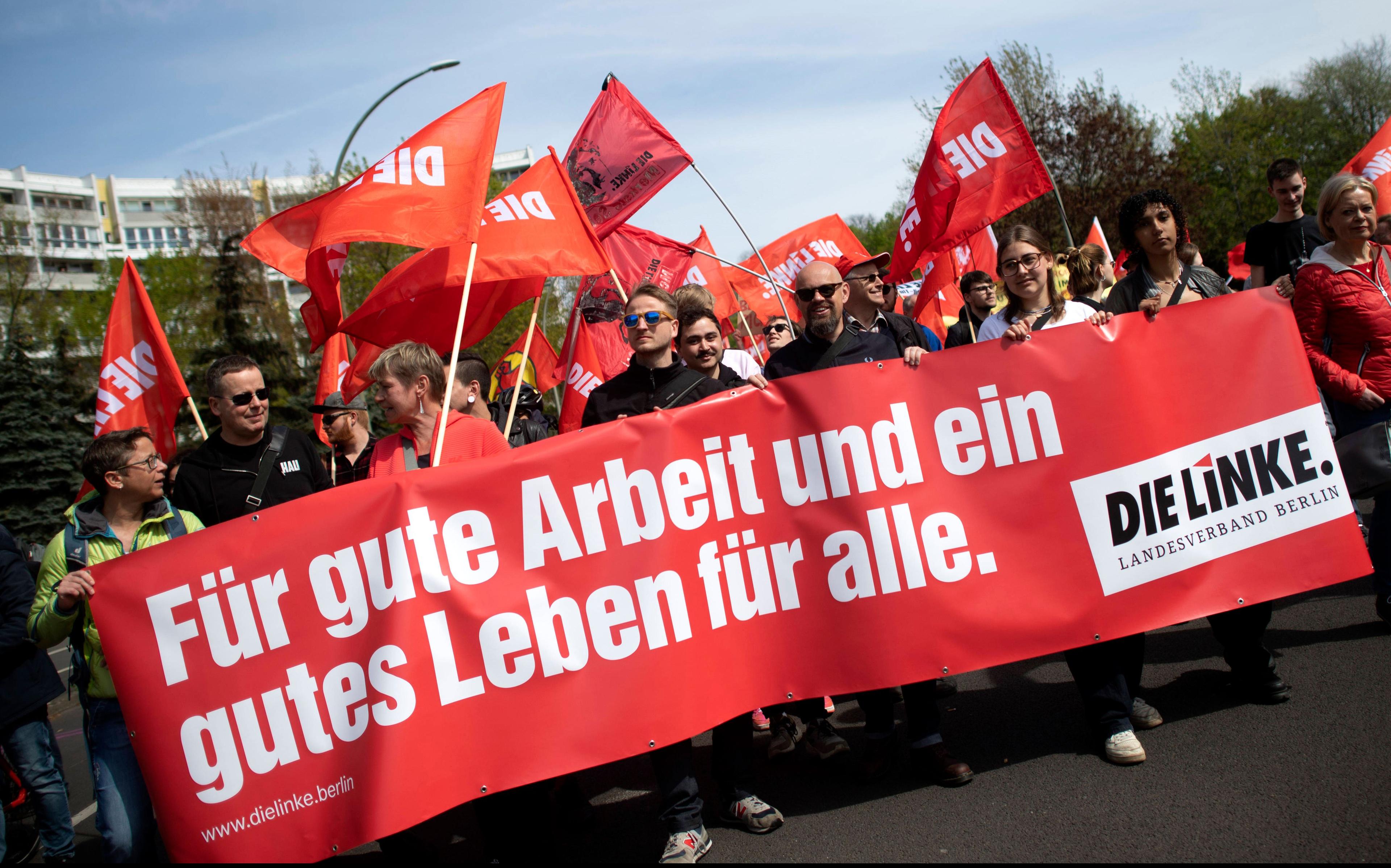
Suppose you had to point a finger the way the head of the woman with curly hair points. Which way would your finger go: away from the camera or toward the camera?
toward the camera

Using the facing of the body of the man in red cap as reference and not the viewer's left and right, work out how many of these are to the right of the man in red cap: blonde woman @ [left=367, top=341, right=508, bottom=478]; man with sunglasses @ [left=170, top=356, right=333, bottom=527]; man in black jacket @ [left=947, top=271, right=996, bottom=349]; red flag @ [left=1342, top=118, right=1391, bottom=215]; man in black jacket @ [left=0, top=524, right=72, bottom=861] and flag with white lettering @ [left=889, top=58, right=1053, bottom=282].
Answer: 3

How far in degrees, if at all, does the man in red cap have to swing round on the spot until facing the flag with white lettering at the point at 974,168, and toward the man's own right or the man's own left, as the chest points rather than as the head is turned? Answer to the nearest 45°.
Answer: approximately 90° to the man's own left

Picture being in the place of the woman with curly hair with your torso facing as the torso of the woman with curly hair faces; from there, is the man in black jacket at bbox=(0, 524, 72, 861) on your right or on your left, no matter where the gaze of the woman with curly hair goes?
on your right

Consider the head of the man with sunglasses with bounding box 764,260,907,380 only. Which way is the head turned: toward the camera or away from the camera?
toward the camera

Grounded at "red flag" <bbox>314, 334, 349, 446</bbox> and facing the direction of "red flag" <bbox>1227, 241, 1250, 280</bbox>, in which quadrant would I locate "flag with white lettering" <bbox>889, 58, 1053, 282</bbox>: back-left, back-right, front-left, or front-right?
front-right

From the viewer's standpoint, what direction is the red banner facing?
toward the camera

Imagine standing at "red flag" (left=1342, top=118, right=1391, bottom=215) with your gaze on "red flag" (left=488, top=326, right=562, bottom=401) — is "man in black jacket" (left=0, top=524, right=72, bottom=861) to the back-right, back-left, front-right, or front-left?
front-left

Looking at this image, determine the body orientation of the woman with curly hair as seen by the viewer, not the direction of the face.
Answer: toward the camera

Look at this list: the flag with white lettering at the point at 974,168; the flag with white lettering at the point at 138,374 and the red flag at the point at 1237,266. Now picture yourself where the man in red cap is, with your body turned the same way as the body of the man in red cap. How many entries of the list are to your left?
2

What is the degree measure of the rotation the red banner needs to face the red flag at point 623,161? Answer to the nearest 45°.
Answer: approximately 180°

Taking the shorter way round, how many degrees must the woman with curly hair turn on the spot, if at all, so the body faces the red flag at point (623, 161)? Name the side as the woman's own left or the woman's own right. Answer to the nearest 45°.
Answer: approximately 90° to the woman's own right

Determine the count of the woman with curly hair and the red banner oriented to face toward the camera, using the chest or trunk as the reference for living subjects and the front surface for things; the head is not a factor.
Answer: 2

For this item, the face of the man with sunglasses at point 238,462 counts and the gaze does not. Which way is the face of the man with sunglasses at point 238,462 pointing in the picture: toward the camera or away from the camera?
toward the camera

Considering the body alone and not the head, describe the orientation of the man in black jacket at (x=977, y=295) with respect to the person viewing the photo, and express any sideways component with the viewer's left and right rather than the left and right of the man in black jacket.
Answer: facing the viewer and to the right of the viewer
